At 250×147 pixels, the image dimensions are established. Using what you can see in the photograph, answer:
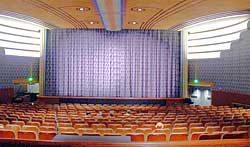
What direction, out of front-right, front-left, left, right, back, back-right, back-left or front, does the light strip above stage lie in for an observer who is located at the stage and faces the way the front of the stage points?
front

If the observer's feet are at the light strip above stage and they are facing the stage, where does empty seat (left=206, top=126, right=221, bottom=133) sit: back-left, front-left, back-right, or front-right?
back-right

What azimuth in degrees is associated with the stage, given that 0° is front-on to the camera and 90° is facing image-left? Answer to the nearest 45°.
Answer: approximately 0°

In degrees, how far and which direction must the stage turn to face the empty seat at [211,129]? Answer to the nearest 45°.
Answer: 0° — it already faces it
